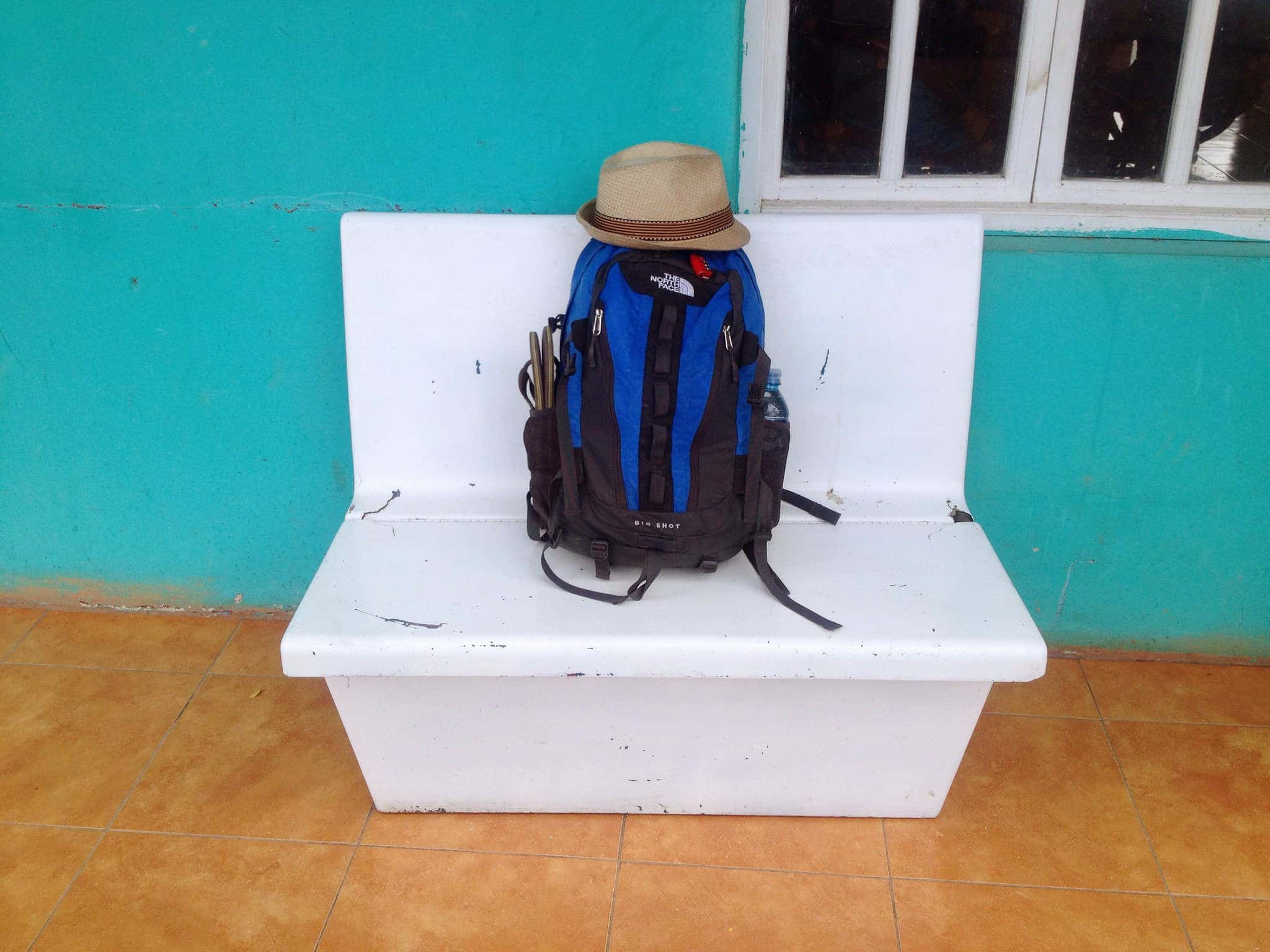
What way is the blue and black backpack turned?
toward the camera
